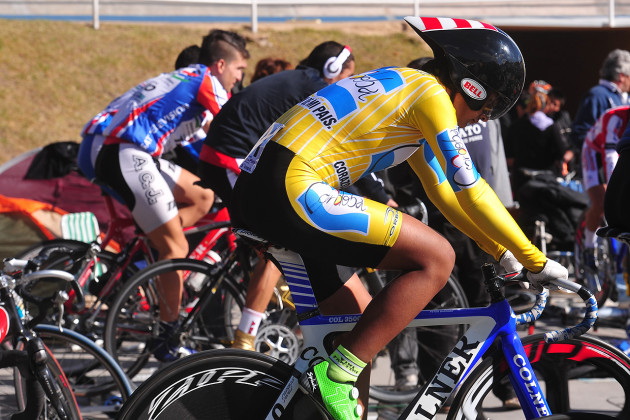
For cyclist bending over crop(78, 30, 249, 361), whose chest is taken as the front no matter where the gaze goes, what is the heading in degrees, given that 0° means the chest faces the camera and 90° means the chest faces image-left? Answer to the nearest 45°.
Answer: approximately 270°

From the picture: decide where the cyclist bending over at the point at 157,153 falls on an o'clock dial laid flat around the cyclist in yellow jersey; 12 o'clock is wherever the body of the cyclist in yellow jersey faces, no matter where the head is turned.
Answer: The cyclist bending over is roughly at 8 o'clock from the cyclist in yellow jersey.

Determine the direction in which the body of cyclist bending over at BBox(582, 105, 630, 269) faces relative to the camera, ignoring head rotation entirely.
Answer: to the viewer's right

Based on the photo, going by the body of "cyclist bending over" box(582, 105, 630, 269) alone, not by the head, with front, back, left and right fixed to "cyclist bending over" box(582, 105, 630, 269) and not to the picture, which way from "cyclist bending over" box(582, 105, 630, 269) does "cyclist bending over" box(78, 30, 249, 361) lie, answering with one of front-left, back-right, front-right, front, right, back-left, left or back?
back-right

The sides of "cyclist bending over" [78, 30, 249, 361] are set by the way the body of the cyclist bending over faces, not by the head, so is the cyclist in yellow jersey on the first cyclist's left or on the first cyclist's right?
on the first cyclist's right

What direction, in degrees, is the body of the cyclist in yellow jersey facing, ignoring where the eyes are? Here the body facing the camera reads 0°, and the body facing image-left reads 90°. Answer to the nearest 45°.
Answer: approximately 270°

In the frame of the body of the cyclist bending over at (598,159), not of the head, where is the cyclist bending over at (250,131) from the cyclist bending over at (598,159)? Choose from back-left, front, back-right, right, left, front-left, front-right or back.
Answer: back-right

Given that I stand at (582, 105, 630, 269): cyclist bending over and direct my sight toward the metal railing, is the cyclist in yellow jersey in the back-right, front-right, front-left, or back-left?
back-left
